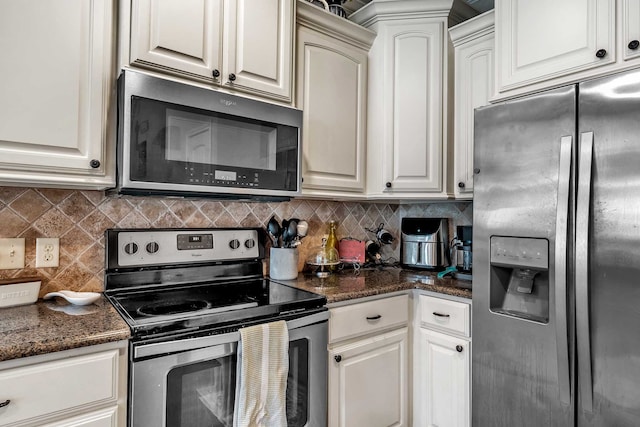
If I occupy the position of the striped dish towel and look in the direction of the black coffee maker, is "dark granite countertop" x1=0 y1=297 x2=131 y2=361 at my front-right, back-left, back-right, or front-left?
back-left

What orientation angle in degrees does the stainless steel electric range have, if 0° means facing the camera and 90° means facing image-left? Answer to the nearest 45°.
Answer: approximately 315°

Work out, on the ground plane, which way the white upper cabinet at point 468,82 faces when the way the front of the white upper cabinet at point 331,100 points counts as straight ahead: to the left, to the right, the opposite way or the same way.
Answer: to the right

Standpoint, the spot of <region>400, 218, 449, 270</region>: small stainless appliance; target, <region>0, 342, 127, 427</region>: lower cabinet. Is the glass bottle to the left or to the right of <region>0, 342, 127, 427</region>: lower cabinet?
right
